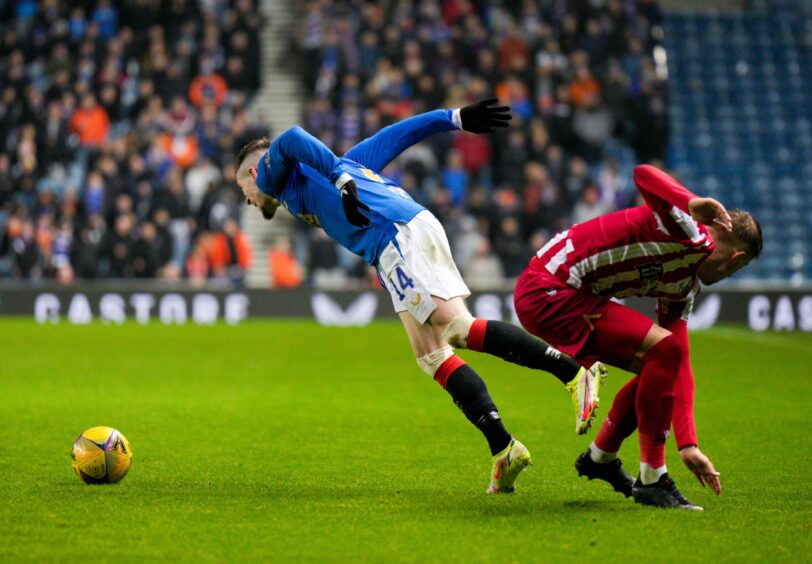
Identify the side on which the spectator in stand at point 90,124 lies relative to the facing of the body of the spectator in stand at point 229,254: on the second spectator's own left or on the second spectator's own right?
on the second spectator's own right

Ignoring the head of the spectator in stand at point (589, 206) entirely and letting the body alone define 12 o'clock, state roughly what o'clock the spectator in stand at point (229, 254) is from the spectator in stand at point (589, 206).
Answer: the spectator in stand at point (229, 254) is roughly at 3 o'clock from the spectator in stand at point (589, 206).

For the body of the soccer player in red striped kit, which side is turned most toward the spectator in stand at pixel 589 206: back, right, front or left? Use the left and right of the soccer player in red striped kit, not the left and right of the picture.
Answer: left

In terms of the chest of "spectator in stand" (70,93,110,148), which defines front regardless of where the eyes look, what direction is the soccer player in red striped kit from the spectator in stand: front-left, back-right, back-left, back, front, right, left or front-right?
front

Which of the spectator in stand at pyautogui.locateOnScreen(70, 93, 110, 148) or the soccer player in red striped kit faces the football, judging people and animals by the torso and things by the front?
the spectator in stand

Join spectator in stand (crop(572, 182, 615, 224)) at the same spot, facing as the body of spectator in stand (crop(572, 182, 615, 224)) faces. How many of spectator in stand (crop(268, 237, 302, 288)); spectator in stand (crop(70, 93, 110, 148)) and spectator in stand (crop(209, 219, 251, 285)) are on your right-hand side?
3

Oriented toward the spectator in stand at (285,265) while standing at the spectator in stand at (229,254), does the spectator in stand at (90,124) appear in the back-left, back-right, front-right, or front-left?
back-left

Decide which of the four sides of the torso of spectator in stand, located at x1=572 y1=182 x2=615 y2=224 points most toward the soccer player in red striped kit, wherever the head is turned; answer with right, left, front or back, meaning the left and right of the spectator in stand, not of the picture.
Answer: front

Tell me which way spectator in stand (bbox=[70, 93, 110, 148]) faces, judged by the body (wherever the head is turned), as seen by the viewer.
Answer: toward the camera

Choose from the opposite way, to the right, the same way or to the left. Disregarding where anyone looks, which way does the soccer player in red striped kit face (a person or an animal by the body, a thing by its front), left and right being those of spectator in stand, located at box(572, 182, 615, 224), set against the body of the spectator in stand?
to the left

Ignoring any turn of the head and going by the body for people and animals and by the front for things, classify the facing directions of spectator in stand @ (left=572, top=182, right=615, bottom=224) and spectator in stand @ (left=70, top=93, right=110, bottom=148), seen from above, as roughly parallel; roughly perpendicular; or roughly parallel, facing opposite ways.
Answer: roughly parallel

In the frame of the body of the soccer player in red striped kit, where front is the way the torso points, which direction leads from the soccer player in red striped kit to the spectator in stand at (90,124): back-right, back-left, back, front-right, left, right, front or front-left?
back-left

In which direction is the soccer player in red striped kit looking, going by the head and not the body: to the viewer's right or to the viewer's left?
to the viewer's right

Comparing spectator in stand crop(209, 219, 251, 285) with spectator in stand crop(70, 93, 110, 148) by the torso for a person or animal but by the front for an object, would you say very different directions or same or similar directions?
same or similar directions

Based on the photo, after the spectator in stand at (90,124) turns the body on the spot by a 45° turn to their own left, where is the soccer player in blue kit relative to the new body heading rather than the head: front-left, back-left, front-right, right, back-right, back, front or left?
front-right

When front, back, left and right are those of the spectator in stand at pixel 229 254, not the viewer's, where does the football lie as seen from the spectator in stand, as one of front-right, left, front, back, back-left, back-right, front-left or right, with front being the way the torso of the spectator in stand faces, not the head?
front

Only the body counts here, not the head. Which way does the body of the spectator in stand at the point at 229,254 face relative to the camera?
toward the camera

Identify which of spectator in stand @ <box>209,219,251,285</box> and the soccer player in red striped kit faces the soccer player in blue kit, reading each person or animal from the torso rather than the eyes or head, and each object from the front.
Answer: the spectator in stand

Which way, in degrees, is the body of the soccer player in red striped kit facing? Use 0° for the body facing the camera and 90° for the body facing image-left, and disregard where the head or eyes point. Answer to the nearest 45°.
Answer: approximately 270°

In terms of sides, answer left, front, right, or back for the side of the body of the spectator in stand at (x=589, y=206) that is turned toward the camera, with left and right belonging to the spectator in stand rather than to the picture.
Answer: front
